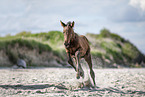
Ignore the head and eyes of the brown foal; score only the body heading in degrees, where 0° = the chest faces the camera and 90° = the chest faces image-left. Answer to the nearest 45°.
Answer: approximately 45°
